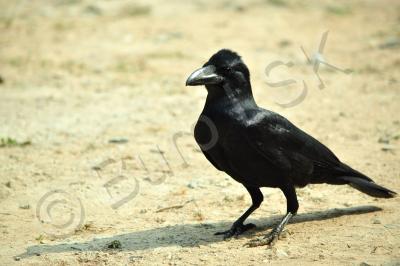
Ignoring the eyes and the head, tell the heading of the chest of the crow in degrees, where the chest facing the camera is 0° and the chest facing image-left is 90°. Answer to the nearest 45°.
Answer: approximately 90°
